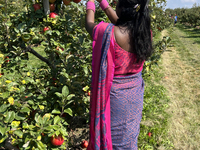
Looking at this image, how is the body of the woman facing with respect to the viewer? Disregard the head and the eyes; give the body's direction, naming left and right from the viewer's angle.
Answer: facing away from the viewer and to the left of the viewer
